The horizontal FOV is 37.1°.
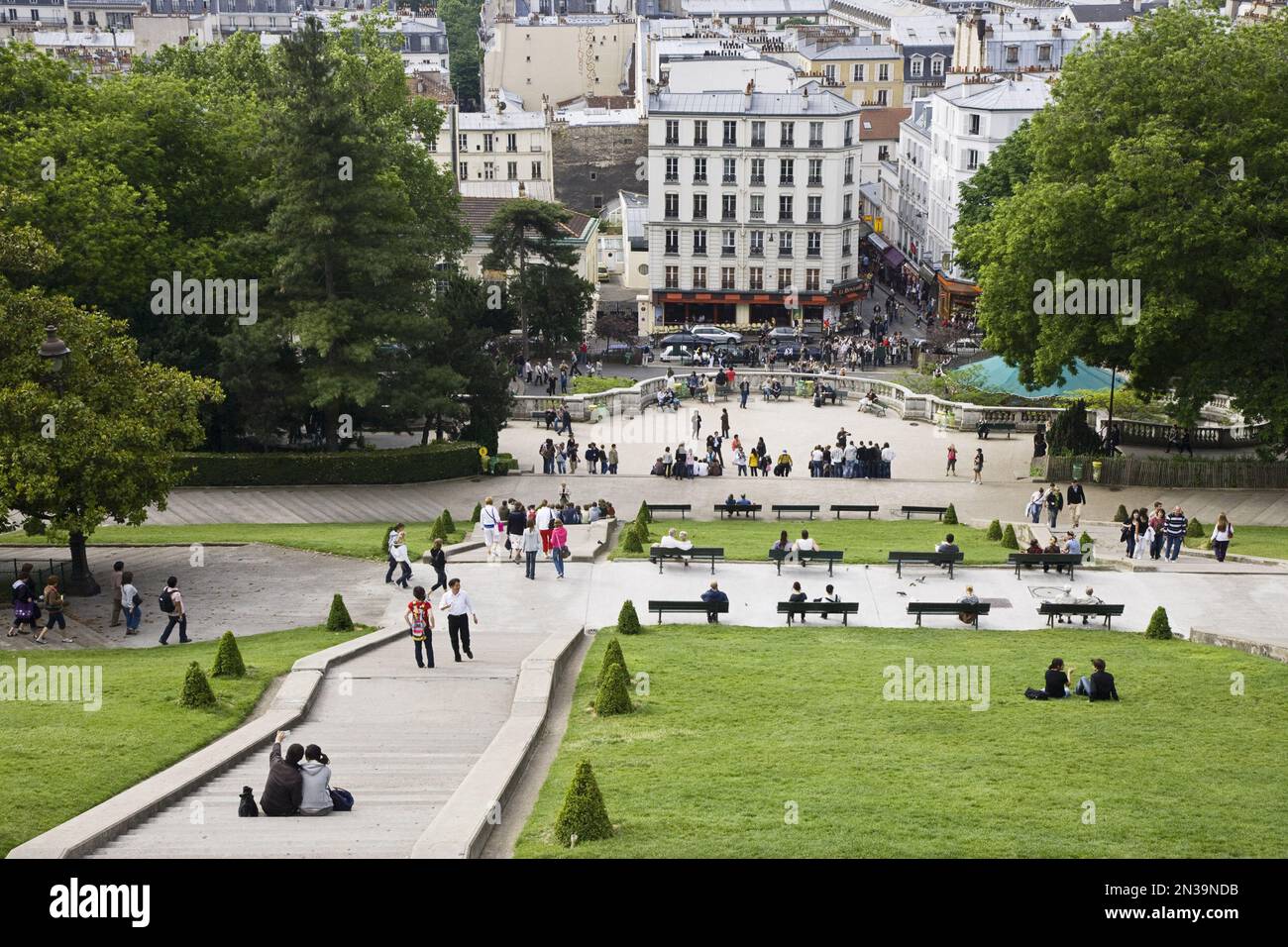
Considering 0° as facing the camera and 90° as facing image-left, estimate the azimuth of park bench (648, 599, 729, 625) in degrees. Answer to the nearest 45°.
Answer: approximately 180°

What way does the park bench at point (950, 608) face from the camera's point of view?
away from the camera

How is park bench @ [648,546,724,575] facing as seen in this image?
away from the camera

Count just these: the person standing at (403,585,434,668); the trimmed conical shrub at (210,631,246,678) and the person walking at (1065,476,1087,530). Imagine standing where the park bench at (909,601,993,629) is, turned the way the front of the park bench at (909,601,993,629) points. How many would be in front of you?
1

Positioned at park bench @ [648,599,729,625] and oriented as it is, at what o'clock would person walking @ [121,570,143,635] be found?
The person walking is roughly at 9 o'clock from the park bench.

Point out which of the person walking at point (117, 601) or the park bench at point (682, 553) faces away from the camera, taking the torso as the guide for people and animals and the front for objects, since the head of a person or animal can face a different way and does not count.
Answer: the park bench

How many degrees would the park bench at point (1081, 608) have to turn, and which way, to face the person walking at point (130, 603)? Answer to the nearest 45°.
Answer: approximately 90° to its left

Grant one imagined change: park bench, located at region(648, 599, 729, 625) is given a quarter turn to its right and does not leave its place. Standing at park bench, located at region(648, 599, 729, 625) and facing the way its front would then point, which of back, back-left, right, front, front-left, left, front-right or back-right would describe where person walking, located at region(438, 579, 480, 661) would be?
back-right

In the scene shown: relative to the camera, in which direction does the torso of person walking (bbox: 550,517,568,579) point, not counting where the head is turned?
away from the camera

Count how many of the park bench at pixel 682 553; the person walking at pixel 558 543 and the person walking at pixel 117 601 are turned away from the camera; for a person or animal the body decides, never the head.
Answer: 2

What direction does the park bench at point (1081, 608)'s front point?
away from the camera

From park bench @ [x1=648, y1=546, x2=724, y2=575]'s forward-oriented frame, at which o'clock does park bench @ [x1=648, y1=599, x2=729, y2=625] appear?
park bench @ [x1=648, y1=599, x2=729, y2=625] is roughly at 6 o'clock from park bench @ [x1=648, y1=546, x2=724, y2=575].
